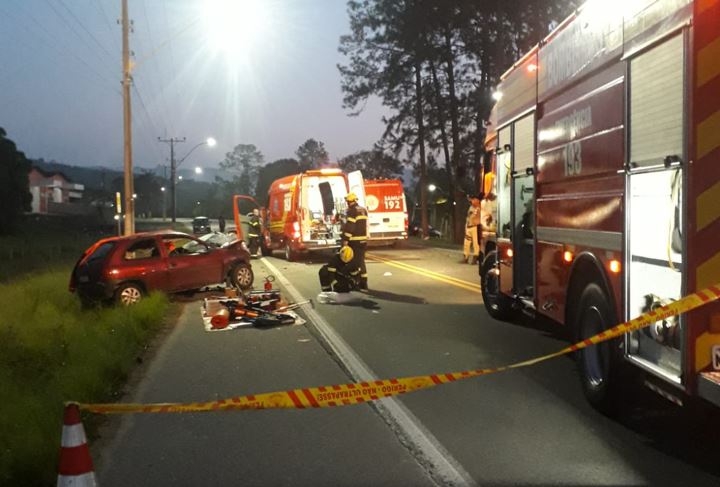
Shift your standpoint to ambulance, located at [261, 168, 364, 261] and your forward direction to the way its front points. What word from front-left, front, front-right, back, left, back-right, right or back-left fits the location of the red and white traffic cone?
back-left

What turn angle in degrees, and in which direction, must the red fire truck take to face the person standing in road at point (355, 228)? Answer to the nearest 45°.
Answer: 0° — it already faces them

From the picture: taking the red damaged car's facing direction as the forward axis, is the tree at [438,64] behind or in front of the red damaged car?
in front

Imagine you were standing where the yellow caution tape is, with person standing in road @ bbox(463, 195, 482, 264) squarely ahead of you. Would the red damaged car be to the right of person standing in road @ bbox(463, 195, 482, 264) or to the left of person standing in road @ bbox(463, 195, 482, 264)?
left

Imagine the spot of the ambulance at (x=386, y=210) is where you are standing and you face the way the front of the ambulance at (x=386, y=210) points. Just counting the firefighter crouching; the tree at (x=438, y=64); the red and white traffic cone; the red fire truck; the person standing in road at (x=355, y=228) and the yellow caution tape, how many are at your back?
5

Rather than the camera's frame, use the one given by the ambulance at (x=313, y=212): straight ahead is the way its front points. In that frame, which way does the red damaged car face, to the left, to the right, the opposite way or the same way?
to the right

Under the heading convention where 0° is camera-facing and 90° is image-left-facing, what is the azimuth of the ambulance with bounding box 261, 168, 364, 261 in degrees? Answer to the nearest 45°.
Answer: approximately 135°

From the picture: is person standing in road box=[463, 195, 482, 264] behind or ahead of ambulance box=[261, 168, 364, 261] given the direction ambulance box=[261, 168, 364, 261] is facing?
behind

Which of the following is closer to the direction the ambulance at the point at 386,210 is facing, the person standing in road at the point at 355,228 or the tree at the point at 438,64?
the tree

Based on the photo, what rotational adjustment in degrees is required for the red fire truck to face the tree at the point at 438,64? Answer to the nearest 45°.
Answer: approximately 45° to its right

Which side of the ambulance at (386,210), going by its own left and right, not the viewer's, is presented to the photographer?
back

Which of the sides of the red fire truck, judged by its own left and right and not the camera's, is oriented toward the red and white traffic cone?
left
